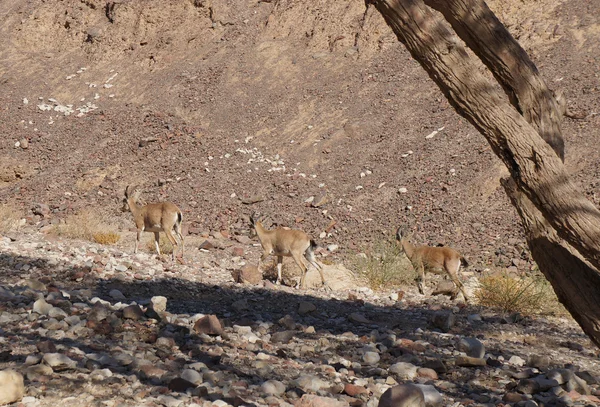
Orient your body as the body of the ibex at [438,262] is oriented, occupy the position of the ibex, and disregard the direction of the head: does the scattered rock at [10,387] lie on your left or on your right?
on your left

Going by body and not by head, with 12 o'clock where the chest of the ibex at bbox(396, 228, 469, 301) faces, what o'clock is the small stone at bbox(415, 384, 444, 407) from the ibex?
The small stone is roughly at 9 o'clock from the ibex.

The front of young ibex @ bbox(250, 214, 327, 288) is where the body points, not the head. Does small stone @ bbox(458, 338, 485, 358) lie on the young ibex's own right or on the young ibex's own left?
on the young ibex's own left

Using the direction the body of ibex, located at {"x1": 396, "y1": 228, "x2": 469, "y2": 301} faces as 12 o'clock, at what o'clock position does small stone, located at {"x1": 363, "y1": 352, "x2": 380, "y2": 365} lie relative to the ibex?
The small stone is roughly at 9 o'clock from the ibex.

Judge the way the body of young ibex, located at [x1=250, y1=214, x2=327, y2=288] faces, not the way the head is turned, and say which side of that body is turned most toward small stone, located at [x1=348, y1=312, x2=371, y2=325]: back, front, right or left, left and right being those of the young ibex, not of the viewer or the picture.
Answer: left

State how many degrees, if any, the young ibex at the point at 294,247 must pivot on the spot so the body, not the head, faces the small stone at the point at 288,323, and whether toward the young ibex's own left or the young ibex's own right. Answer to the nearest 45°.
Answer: approximately 90° to the young ibex's own left

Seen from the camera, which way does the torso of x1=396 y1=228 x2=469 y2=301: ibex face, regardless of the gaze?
to the viewer's left

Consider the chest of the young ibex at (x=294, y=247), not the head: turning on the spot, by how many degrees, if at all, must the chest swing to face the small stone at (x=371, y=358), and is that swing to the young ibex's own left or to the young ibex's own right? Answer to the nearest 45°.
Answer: approximately 90° to the young ibex's own left

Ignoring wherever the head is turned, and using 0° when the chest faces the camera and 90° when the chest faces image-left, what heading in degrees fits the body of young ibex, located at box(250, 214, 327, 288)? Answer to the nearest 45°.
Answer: approximately 90°

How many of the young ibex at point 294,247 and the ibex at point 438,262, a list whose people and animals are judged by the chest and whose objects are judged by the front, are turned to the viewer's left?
2
